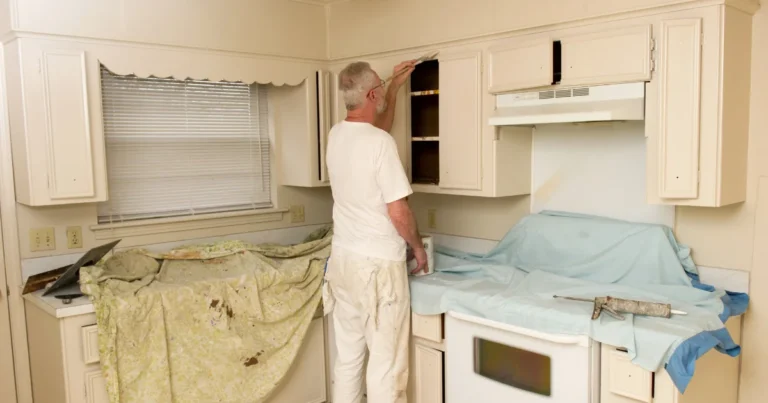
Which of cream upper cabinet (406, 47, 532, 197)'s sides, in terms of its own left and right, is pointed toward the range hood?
left

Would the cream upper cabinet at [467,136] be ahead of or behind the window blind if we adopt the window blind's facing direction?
ahead

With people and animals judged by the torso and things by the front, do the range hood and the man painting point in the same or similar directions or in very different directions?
very different directions

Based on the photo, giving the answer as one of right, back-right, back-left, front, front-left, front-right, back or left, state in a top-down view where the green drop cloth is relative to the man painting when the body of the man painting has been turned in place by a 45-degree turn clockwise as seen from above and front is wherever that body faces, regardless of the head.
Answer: back

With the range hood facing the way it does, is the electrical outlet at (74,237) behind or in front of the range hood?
in front

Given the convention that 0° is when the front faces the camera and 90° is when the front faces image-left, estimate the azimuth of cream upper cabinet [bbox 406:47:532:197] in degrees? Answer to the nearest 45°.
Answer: approximately 45°

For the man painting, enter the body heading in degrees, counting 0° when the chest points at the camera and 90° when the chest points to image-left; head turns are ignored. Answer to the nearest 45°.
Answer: approximately 225°

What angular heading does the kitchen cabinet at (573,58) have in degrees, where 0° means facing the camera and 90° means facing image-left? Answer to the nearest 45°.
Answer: approximately 45°

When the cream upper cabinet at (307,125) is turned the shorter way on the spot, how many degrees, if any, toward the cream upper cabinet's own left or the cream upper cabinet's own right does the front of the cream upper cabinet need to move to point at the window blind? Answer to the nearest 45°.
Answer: approximately 135° to the cream upper cabinet's own right

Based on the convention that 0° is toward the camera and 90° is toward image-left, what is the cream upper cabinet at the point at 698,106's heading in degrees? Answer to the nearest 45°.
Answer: approximately 45°

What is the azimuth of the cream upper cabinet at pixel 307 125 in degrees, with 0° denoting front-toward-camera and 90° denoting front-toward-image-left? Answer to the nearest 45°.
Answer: approximately 315°
